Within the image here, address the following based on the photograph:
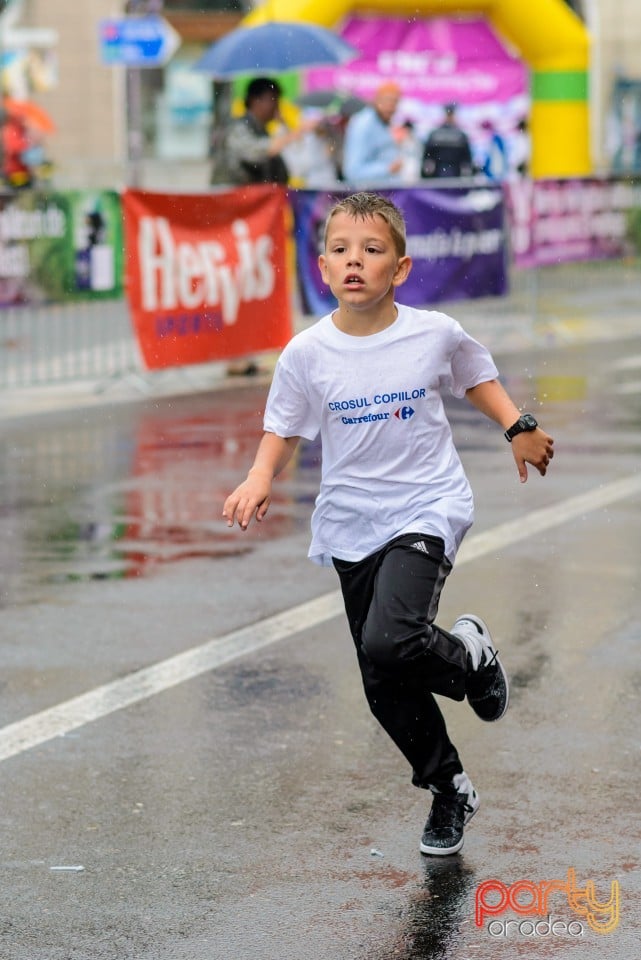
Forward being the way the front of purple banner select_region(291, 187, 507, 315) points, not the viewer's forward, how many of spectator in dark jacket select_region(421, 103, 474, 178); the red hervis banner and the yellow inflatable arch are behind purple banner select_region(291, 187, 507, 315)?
2

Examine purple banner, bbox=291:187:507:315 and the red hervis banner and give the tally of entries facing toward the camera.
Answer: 2

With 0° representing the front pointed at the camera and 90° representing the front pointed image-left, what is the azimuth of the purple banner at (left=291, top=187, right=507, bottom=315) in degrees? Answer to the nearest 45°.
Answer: approximately 0°

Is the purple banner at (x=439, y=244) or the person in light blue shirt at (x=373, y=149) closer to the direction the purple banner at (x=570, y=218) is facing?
the purple banner

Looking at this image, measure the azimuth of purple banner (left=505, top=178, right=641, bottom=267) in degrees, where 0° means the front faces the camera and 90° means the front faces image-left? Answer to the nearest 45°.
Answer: approximately 0°
